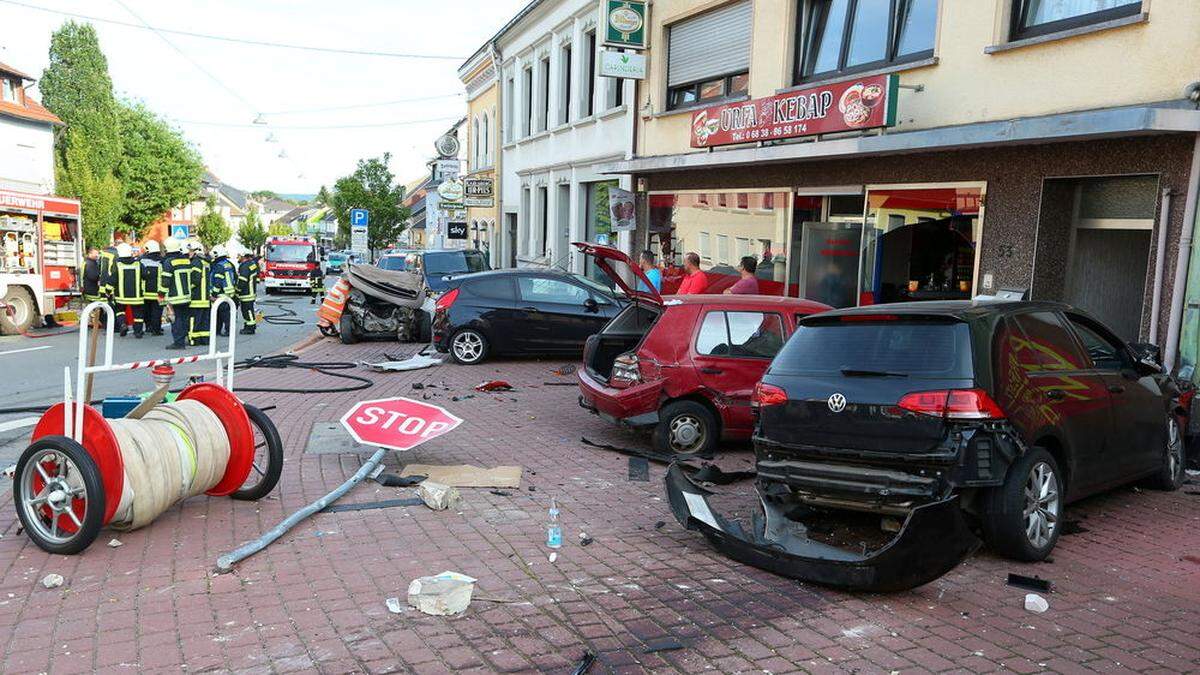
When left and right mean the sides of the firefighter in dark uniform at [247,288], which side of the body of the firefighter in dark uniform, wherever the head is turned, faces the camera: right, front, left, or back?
left

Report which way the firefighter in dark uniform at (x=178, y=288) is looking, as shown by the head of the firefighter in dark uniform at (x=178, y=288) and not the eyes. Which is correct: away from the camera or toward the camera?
away from the camera

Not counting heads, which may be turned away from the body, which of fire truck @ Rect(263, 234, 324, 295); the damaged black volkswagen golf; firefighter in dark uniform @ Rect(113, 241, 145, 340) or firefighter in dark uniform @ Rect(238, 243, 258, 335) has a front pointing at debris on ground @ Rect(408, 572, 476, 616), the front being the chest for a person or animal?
the fire truck

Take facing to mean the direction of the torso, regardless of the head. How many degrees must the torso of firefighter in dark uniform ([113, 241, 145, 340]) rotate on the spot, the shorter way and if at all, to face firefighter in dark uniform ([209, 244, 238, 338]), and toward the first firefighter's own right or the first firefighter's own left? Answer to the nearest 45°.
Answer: approximately 135° to the first firefighter's own right

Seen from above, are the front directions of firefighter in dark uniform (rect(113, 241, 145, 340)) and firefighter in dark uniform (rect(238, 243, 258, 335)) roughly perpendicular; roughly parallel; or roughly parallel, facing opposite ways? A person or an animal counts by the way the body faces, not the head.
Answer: roughly perpendicular

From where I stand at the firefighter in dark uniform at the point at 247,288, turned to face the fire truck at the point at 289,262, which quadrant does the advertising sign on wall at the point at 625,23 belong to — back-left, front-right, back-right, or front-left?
back-right
